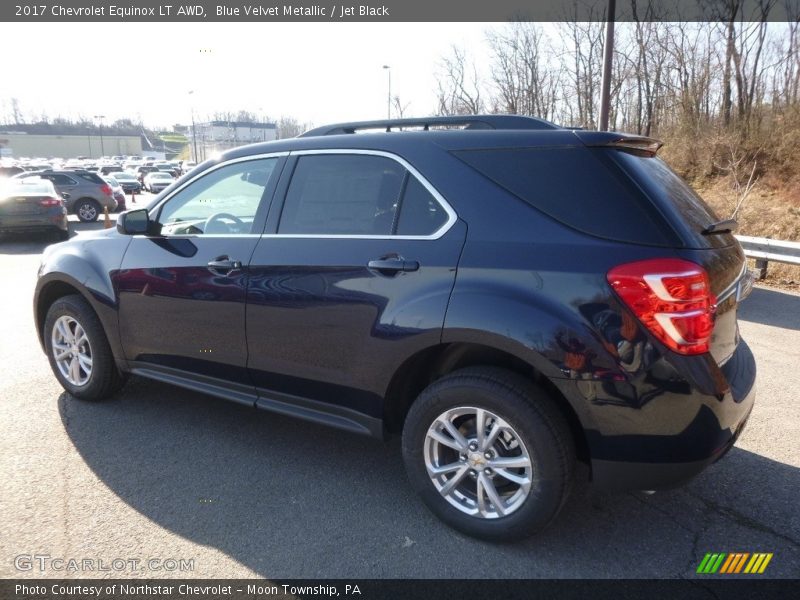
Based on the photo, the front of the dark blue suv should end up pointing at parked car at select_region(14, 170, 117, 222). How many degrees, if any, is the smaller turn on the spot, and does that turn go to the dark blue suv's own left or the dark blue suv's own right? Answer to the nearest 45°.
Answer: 0° — it already faces it

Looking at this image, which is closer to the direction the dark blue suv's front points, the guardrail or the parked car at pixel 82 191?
the parked car

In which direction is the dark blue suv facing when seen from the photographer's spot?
facing away from the viewer and to the left of the viewer

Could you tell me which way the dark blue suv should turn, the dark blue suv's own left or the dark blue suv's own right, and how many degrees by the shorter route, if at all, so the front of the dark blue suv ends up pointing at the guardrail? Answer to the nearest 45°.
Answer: approximately 90° to the dark blue suv's own right

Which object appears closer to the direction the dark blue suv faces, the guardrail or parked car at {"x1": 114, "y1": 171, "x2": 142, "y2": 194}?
the parked car

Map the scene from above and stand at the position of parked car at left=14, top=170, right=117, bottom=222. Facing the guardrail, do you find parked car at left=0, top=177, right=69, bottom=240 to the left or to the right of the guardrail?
right

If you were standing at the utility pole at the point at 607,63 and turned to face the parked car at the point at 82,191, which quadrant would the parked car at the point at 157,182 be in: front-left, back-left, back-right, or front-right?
front-right
